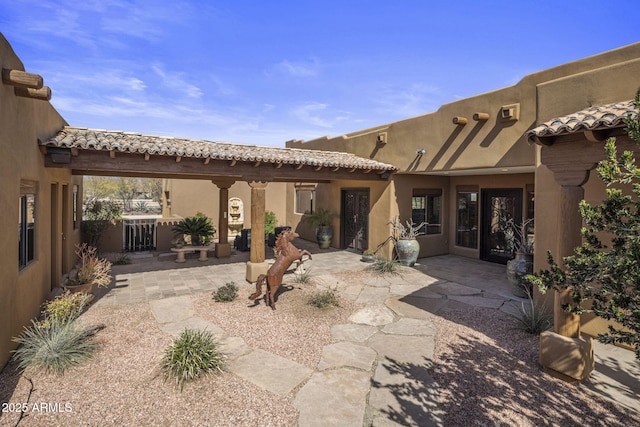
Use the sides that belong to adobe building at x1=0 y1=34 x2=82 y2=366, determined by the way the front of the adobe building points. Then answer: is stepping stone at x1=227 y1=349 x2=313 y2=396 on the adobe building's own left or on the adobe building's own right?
on the adobe building's own right

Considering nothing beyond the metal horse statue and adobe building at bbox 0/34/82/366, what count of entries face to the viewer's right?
2

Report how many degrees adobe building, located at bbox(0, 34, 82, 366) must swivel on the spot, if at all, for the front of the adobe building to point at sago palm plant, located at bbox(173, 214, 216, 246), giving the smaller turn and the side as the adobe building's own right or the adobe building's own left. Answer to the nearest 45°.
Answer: approximately 45° to the adobe building's own left

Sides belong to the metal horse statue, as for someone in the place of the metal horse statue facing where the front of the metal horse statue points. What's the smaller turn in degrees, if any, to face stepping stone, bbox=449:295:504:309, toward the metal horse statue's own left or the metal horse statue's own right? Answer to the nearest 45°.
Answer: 0° — it already faces it

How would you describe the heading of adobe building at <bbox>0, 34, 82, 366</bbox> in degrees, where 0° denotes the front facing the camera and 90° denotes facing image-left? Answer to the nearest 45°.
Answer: approximately 270°

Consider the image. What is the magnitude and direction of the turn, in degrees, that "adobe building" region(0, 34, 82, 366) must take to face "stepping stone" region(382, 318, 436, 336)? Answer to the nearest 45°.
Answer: approximately 45° to its right

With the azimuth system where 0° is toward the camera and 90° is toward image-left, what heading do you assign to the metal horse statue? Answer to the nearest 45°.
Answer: approximately 270°

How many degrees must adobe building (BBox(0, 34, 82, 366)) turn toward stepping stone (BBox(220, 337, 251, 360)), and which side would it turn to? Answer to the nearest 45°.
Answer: approximately 45° to its right

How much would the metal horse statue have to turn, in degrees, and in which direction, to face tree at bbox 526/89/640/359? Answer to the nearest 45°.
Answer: approximately 45° to its right

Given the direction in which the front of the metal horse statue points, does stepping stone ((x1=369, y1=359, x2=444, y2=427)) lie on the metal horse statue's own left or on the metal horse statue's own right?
on the metal horse statue's own right
